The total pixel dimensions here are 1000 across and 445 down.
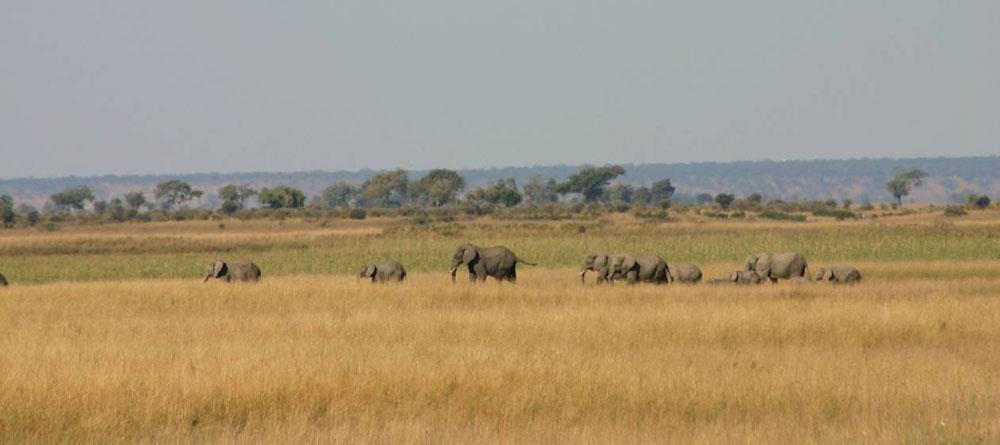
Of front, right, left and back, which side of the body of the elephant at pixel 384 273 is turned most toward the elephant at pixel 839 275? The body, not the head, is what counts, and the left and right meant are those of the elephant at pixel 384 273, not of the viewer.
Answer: back

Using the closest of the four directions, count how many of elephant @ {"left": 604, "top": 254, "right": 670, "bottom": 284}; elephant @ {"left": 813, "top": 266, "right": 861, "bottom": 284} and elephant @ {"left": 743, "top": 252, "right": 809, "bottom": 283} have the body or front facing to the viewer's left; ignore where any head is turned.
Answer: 3

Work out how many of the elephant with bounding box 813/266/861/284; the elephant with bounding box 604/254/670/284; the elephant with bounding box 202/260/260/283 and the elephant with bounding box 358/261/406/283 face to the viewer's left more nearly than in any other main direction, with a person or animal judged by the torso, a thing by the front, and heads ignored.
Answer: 4

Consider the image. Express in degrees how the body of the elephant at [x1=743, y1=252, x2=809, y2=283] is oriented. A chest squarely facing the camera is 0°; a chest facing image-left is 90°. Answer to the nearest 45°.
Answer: approximately 90°

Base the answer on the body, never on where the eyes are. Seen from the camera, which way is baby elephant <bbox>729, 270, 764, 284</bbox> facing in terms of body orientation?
to the viewer's left

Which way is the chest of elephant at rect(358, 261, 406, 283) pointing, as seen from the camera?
to the viewer's left

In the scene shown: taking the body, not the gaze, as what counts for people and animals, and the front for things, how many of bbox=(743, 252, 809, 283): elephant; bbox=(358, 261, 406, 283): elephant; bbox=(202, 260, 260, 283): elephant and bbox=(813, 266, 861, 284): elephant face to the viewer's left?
4

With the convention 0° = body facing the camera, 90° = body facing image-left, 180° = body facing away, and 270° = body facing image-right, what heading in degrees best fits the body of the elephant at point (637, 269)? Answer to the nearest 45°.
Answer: approximately 90°

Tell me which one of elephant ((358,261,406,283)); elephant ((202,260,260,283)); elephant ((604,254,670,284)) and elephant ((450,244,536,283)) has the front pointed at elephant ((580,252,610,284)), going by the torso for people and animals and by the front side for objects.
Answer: elephant ((604,254,670,284))

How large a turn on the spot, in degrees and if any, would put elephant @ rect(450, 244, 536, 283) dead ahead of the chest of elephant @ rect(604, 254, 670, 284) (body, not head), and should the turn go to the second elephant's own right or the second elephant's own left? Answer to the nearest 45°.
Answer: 0° — it already faces it

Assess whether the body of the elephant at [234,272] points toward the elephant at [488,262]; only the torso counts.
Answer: no

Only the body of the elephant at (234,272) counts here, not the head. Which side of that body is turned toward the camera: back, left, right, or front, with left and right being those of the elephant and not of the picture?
left

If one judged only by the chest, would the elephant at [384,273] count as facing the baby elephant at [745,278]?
no

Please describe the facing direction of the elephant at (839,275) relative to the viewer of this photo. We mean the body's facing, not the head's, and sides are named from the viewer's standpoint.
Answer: facing to the left of the viewer

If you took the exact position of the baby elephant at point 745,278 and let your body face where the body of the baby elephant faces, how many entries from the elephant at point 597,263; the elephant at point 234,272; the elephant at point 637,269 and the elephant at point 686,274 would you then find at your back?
0

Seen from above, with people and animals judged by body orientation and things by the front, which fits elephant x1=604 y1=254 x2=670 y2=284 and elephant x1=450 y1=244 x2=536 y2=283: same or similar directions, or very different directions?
same or similar directions
